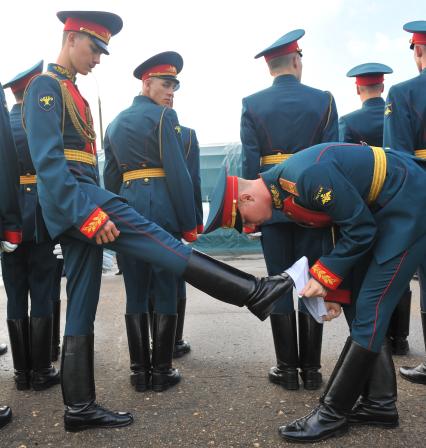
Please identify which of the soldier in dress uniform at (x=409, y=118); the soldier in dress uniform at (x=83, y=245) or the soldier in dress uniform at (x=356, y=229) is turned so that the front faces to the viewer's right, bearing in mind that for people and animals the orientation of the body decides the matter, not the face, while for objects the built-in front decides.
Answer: the soldier in dress uniform at (x=83, y=245)

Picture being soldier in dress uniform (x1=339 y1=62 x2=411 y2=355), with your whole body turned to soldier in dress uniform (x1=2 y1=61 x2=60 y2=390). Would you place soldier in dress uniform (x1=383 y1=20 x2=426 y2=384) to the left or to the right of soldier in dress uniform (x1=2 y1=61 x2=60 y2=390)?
left

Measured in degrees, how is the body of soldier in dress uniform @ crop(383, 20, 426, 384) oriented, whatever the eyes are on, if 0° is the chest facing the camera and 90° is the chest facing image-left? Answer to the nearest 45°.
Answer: approximately 135°

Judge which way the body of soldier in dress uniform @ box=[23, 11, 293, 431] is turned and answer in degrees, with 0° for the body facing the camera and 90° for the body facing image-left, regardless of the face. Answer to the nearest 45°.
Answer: approximately 270°

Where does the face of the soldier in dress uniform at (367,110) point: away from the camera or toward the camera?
away from the camera

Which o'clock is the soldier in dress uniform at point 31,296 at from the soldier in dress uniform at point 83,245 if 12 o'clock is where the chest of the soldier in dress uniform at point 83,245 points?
the soldier in dress uniform at point 31,296 is roughly at 8 o'clock from the soldier in dress uniform at point 83,245.

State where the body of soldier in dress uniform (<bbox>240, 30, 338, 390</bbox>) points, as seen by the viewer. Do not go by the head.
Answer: away from the camera

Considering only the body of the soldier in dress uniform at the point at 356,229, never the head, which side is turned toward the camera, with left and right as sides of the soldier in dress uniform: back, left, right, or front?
left

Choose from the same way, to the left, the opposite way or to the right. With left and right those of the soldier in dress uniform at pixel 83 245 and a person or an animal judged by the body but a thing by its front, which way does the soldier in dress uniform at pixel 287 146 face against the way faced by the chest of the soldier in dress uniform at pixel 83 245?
to the left

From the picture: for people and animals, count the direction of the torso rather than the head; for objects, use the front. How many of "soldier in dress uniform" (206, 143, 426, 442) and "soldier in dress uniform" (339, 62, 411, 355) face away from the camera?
1

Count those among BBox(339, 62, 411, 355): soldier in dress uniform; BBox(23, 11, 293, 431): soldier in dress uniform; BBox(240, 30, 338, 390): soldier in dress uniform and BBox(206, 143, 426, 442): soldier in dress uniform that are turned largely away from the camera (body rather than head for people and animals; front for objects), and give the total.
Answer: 2

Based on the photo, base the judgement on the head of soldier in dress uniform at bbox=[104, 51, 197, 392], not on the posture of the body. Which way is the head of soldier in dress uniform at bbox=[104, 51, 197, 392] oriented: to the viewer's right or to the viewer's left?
to the viewer's right

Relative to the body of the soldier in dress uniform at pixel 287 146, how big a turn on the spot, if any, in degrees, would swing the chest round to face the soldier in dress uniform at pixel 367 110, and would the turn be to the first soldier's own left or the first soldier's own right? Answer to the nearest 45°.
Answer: approximately 45° to the first soldier's own right

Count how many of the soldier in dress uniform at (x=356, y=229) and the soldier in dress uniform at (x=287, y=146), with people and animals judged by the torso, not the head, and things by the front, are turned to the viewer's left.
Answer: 1

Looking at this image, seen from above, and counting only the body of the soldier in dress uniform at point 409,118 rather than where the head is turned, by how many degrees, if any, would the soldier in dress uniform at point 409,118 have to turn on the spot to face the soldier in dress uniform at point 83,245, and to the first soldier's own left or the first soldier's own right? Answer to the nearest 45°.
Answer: approximately 90° to the first soldier's own left

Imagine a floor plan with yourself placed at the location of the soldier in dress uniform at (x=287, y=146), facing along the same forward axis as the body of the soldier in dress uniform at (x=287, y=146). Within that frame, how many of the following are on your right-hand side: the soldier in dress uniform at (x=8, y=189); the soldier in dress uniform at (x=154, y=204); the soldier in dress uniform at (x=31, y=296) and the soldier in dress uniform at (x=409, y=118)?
1

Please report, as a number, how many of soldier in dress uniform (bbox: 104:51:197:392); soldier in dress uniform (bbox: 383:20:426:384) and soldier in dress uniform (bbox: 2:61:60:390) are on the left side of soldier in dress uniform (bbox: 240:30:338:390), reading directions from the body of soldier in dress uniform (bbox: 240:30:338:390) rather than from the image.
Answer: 2

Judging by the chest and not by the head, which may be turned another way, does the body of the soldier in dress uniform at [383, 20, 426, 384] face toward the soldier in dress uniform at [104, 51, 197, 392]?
no

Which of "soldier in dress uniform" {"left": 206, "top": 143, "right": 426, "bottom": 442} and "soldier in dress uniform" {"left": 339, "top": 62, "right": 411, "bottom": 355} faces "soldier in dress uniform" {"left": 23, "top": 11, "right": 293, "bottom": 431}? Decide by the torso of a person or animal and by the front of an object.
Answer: "soldier in dress uniform" {"left": 206, "top": 143, "right": 426, "bottom": 442}

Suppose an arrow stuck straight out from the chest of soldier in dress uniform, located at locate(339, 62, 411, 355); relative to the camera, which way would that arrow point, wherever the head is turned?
away from the camera
